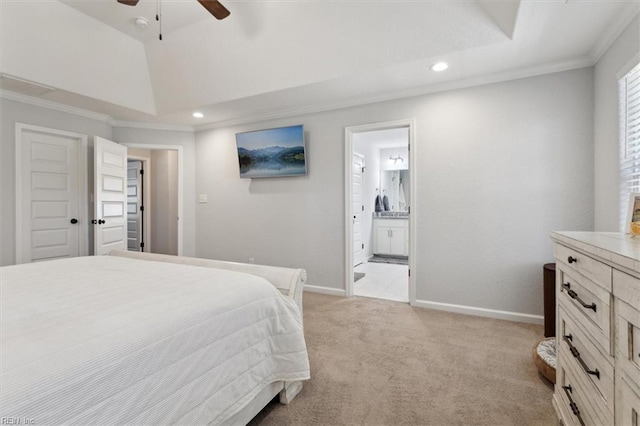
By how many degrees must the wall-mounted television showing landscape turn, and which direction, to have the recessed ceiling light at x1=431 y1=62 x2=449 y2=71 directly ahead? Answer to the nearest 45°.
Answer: approximately 90° to its left

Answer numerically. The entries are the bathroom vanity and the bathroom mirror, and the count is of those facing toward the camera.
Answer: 2

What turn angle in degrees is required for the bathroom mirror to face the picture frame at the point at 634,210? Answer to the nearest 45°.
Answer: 0° — it already faces it

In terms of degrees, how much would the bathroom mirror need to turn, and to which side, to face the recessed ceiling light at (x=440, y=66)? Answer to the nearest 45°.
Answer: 0° — it already faces it

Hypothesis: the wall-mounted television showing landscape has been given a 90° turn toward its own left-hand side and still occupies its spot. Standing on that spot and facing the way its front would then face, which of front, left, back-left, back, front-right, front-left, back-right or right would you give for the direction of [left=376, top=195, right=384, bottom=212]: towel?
left

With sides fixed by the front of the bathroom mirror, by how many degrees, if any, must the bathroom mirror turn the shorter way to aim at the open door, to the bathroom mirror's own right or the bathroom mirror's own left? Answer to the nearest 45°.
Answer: approximately 45° to the bathroom mirror's own right

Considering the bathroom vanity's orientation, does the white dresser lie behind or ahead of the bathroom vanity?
ahead

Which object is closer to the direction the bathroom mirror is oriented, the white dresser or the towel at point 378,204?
the white dresser

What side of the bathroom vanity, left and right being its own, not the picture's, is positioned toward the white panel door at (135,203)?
right

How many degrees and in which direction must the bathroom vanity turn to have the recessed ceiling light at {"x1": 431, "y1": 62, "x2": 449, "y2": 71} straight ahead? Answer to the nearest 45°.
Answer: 0° — it already faces it

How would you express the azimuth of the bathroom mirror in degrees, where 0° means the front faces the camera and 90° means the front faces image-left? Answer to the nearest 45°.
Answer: approximately 0°
